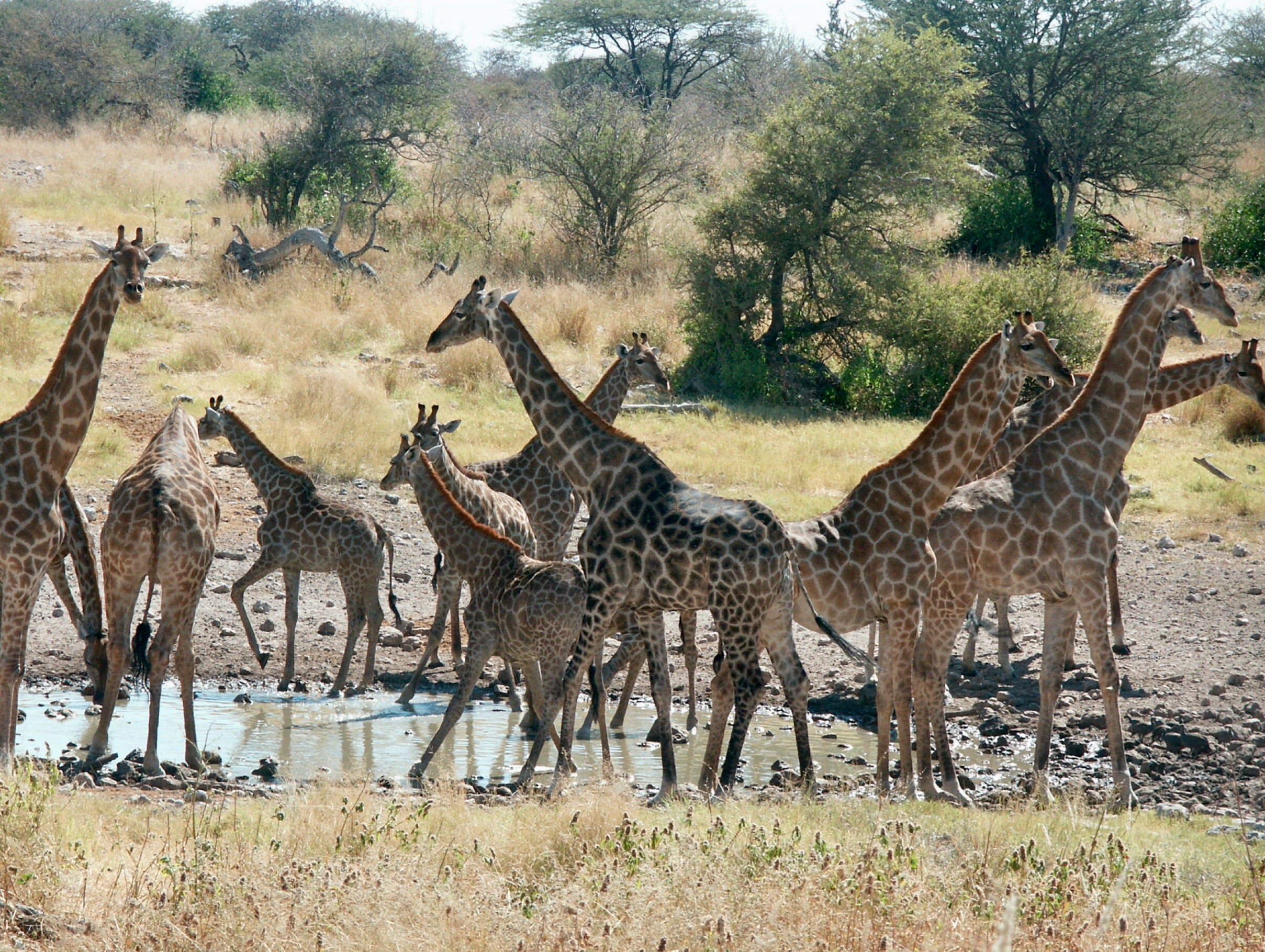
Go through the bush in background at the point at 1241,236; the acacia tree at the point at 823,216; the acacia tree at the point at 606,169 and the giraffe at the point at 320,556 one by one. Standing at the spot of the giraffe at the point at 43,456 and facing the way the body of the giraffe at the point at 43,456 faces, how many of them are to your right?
0

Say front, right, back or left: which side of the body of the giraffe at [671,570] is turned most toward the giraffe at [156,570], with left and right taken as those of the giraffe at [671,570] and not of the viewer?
front

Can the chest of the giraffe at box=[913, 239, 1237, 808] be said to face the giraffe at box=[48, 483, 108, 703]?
no

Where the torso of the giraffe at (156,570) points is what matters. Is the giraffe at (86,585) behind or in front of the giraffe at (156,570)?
in front

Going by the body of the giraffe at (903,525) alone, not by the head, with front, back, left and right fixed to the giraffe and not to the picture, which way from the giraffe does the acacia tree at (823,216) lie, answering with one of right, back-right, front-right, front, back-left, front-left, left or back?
left

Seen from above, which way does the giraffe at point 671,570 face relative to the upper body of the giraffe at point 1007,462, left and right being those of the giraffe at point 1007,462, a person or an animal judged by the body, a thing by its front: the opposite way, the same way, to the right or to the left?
the opposite way

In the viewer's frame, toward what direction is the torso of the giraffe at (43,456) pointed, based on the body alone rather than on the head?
to the viewer's right

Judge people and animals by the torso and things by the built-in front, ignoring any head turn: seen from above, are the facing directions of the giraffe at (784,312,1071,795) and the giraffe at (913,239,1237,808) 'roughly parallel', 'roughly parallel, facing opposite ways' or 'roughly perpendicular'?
roughly parallel

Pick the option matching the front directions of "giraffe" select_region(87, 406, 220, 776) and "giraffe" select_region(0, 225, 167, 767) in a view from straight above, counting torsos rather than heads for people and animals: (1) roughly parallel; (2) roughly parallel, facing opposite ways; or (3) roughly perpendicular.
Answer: roughly perpendicular

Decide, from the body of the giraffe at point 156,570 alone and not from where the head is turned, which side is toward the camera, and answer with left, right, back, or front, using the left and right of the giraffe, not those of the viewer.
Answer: back

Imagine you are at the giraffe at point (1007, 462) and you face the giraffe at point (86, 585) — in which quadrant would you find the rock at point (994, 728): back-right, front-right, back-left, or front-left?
front-left

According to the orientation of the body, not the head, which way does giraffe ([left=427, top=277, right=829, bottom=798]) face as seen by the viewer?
to the viewer's left

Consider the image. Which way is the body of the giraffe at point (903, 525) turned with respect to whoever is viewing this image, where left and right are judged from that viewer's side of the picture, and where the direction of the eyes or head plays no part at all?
facing to the right of the viewer

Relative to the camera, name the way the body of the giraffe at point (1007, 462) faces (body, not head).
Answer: to the viewer's right

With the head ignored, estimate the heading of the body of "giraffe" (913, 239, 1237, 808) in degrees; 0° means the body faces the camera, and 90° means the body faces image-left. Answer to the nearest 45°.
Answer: approximately 270°

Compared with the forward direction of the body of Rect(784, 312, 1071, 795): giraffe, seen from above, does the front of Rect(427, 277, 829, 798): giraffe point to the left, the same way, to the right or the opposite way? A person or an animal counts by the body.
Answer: the opposite way
